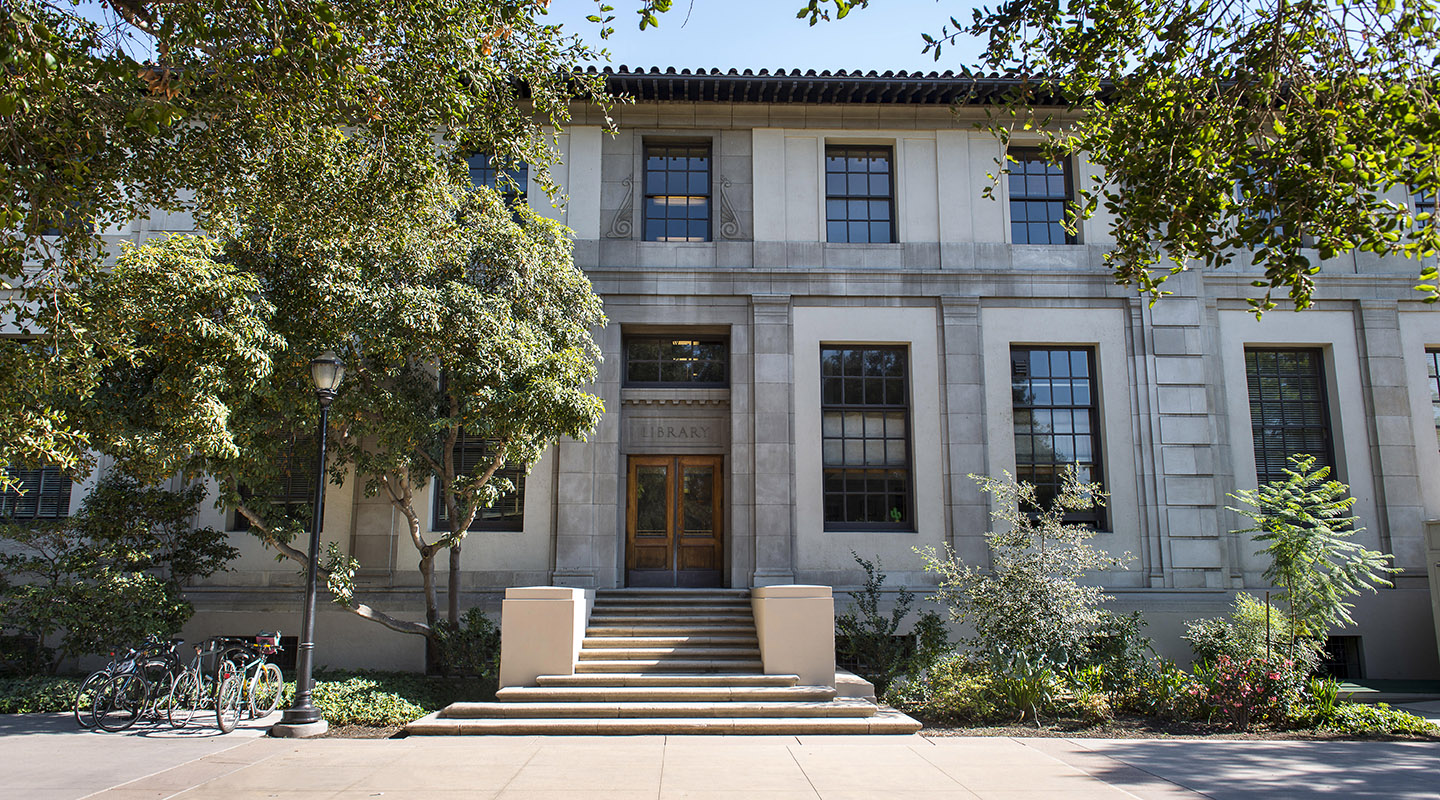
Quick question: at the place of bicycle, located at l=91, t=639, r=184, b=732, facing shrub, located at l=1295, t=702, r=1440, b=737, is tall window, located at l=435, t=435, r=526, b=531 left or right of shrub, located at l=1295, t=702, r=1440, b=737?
left

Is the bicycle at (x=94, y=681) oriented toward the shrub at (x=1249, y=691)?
no

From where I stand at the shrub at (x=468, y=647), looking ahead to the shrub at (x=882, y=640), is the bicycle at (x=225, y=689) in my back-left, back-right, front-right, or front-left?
back-right

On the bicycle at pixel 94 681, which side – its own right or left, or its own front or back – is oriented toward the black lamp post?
right

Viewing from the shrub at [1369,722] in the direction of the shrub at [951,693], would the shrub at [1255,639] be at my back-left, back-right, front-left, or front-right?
front-right

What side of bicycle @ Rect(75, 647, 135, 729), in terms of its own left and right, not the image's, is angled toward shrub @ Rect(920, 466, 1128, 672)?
right

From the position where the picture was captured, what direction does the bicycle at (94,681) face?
facing away from the viewer and to the right of the viewer

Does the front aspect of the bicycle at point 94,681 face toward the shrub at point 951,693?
no

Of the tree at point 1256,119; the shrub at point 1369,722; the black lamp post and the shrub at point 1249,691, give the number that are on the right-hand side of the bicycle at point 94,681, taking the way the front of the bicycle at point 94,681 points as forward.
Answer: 4

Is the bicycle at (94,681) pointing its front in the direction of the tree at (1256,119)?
no

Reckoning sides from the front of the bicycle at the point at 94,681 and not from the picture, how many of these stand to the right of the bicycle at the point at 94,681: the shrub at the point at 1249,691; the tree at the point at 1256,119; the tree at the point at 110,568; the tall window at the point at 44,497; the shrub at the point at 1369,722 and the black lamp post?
4

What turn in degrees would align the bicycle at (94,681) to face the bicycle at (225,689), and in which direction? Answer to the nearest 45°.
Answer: approximately 90° to its right
